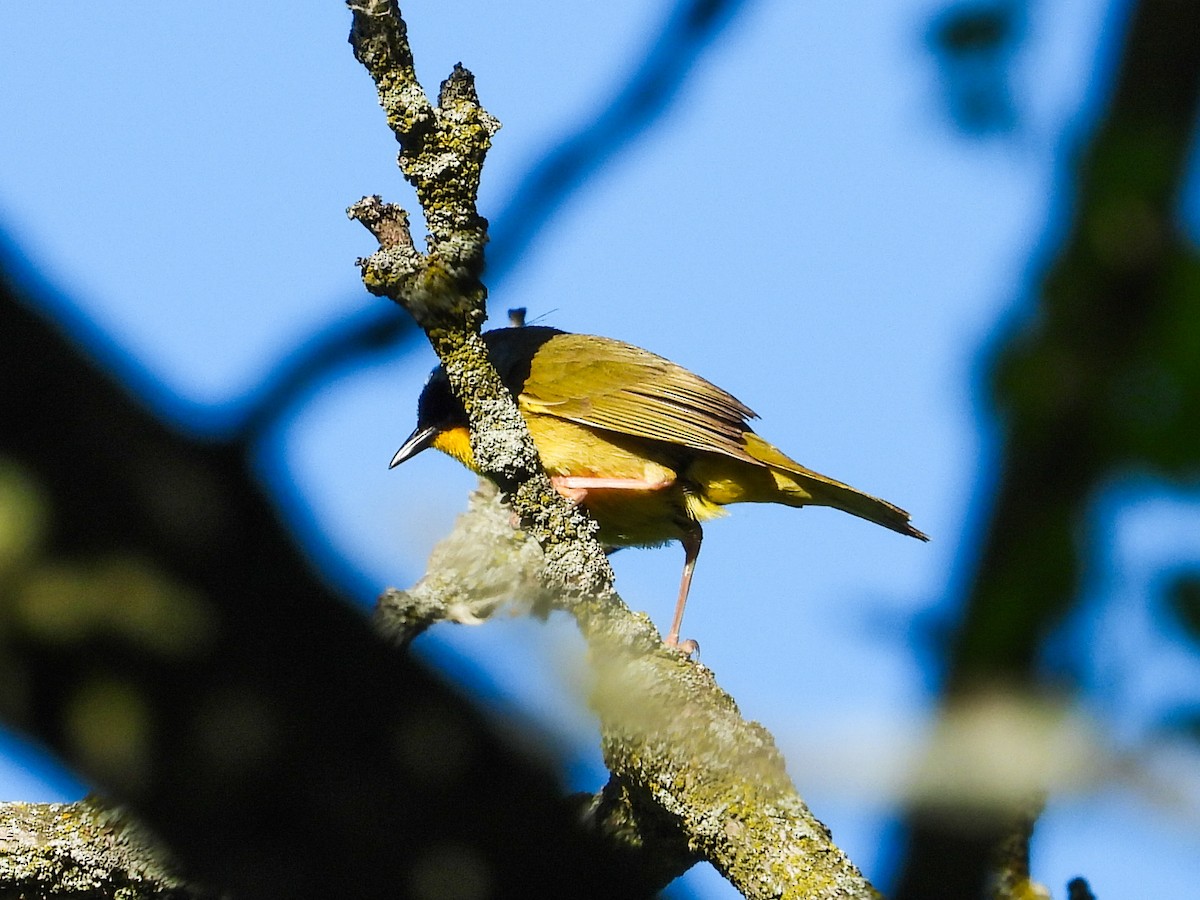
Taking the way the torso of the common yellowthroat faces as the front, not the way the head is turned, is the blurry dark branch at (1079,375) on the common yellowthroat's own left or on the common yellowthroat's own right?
on the common yellowthroat's own left

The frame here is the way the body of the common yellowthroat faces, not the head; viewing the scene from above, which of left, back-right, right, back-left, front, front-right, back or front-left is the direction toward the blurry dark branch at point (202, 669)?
left

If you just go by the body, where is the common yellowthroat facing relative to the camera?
to the viewer's left
